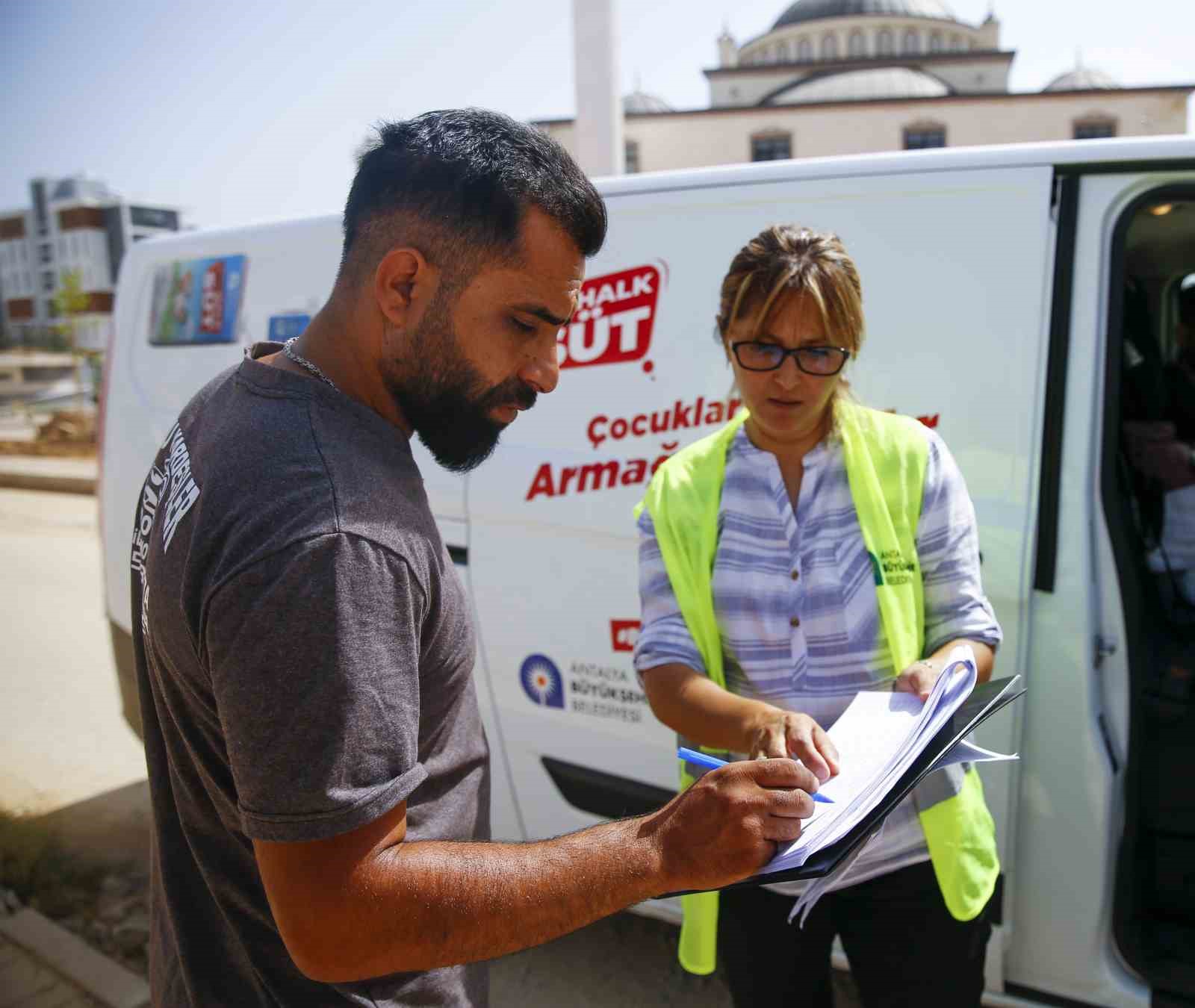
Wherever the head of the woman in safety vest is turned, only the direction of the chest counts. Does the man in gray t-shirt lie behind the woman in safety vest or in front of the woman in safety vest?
in front

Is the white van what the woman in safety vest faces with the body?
no

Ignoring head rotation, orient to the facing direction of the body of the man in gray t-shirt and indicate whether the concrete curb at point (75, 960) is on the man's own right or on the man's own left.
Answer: on the man's own left

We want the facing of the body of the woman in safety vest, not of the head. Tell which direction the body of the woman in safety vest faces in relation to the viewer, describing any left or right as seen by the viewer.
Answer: facing the viewer

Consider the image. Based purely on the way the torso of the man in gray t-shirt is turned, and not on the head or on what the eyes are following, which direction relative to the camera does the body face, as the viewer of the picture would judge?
to the viewer's right

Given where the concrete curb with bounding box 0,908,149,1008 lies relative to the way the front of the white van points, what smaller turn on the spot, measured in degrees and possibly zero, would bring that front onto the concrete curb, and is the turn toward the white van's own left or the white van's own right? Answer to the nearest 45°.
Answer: approximately 135° to the white van's own right

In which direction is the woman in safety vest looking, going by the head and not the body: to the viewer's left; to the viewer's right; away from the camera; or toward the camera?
toward the camera

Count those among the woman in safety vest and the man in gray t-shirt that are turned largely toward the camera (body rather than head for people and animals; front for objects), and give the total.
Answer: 1

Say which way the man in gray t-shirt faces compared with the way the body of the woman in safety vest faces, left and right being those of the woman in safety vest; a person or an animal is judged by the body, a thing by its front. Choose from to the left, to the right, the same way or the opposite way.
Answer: to the left

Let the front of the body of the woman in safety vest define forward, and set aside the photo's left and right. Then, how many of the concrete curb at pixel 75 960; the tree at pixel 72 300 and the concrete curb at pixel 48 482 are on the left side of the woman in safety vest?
0

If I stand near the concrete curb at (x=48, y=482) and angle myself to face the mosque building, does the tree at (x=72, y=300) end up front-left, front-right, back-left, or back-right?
front-left

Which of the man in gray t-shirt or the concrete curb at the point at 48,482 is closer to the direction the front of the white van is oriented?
the man in gray t-shirt

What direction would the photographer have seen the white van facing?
facing the viewer and to the right of the viewer

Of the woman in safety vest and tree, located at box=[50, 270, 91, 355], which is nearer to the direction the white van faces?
the woman in safety vest

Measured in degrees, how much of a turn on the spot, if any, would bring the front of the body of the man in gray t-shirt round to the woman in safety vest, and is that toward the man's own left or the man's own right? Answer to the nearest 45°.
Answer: approximately 45° to the man's own left

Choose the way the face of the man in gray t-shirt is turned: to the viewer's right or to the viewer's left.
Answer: to the viewer's right

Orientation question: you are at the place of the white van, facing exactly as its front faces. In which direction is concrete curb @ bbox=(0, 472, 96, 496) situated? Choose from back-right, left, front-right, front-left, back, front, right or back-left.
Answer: back
